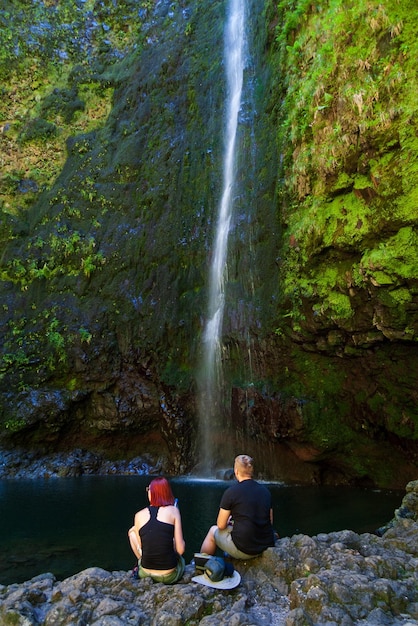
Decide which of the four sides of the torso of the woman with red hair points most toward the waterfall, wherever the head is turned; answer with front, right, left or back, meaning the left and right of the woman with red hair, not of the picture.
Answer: front

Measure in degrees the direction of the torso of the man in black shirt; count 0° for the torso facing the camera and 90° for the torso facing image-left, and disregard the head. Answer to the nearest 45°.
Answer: approximately 135°

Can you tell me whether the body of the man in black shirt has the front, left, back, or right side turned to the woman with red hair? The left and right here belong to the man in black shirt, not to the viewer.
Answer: left

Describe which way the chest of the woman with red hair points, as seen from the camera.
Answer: away from the camera

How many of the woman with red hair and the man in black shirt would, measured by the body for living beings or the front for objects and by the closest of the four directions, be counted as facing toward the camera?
0

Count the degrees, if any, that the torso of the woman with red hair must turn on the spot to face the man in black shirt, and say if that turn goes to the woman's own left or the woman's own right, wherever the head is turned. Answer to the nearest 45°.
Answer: approximately 90° to the woman's own right

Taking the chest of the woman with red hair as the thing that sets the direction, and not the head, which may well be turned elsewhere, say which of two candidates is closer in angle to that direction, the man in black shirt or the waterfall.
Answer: the waterfall

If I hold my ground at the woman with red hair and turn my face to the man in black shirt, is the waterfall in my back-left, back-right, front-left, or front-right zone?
front-left

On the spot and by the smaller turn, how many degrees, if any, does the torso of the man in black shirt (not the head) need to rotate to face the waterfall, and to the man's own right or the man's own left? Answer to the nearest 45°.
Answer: approximately 45° to the man's own right
